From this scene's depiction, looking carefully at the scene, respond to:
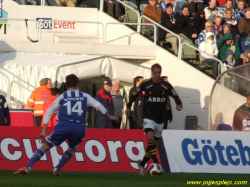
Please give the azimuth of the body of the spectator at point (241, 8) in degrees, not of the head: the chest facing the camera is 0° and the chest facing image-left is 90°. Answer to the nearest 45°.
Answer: approximately 0°

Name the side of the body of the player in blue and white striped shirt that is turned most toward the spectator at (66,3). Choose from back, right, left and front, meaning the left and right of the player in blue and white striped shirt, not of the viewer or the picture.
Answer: front

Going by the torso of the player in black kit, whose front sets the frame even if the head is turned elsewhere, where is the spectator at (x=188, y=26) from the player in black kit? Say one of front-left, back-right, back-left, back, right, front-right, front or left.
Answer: back

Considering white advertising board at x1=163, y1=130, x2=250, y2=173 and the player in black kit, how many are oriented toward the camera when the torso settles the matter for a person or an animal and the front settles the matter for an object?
2

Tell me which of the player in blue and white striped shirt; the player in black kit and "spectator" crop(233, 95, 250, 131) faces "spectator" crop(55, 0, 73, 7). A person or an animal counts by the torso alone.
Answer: the player in blue and white striped shirt

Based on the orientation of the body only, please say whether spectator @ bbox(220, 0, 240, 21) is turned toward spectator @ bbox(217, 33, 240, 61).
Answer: yes

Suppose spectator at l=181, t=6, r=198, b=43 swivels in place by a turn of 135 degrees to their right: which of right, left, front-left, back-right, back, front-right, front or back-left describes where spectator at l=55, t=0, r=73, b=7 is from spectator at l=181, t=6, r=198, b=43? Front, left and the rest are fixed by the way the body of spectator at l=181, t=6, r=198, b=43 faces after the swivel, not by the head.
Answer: front-left
